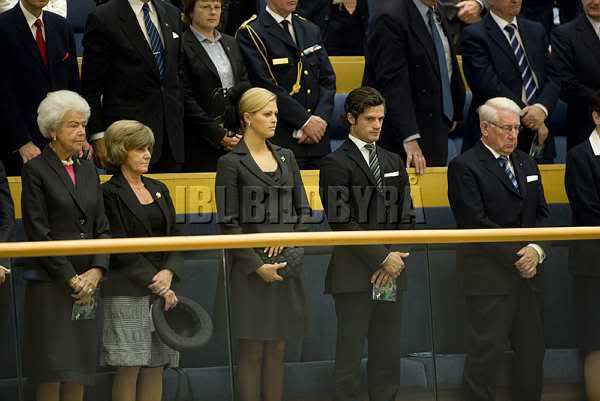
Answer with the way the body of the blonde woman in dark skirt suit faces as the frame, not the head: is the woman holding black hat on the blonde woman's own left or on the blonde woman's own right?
on the blonde woman's own right

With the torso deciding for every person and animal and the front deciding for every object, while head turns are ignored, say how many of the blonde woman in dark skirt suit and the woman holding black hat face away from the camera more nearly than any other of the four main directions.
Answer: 0

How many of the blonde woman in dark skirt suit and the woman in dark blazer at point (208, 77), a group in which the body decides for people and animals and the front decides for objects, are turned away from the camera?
0

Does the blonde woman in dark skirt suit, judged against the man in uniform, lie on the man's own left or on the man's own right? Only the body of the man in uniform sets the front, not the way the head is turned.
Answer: on the man's own right

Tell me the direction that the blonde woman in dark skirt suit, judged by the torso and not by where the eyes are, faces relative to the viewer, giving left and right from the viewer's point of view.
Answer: facing the viewer and to the right of the viewer

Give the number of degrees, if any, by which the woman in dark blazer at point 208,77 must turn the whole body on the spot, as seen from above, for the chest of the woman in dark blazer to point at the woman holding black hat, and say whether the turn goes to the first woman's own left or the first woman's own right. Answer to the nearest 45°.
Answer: approximately 45° to the first woman's own right

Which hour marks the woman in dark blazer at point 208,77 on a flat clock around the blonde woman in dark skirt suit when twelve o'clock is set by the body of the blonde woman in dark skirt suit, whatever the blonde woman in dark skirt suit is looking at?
The woman in dark blazer is roughly at 7 o'clock from the blonde woman in dark skirt suit.

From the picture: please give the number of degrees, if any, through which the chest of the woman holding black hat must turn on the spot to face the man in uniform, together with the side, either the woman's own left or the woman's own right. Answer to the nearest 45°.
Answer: approximately 90° to the woman's own left
